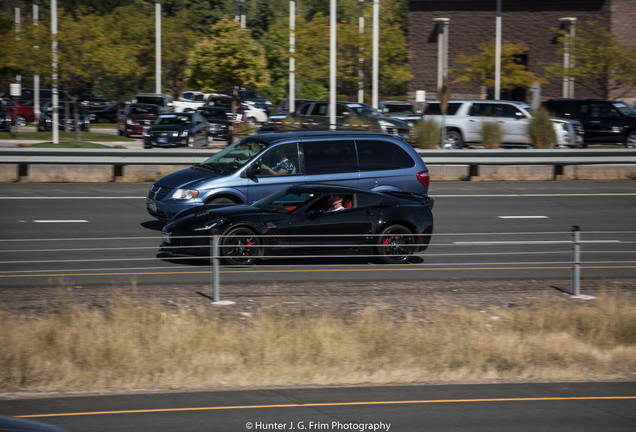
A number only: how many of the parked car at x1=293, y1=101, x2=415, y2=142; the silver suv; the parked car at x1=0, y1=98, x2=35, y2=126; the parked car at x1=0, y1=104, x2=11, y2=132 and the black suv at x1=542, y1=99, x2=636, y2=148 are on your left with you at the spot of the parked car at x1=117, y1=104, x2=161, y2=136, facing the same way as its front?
3

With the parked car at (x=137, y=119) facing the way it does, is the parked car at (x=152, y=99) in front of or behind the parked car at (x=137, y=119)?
behind

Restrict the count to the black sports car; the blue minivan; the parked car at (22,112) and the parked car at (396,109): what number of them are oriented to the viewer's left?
2

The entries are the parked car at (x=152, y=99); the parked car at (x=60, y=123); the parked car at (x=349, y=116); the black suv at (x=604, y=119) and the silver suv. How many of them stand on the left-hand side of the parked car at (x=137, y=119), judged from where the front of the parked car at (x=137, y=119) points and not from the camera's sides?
3

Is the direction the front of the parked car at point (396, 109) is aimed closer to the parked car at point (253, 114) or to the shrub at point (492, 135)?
the shrub

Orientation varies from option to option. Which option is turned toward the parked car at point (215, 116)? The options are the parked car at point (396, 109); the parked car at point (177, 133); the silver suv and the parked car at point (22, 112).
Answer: the parked car at point (22, 112)

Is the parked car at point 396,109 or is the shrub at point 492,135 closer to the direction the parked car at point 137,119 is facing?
the shrub

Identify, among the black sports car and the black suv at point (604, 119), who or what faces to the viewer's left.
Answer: the black sports car

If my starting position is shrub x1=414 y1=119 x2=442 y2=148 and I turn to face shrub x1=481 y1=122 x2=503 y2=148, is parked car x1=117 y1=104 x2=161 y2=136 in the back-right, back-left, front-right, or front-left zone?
back-left

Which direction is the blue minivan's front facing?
to the viewer's left

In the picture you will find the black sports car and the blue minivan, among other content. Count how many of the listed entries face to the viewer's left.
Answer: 2

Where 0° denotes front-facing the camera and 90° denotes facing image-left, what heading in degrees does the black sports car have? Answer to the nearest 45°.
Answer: approximately 90°
